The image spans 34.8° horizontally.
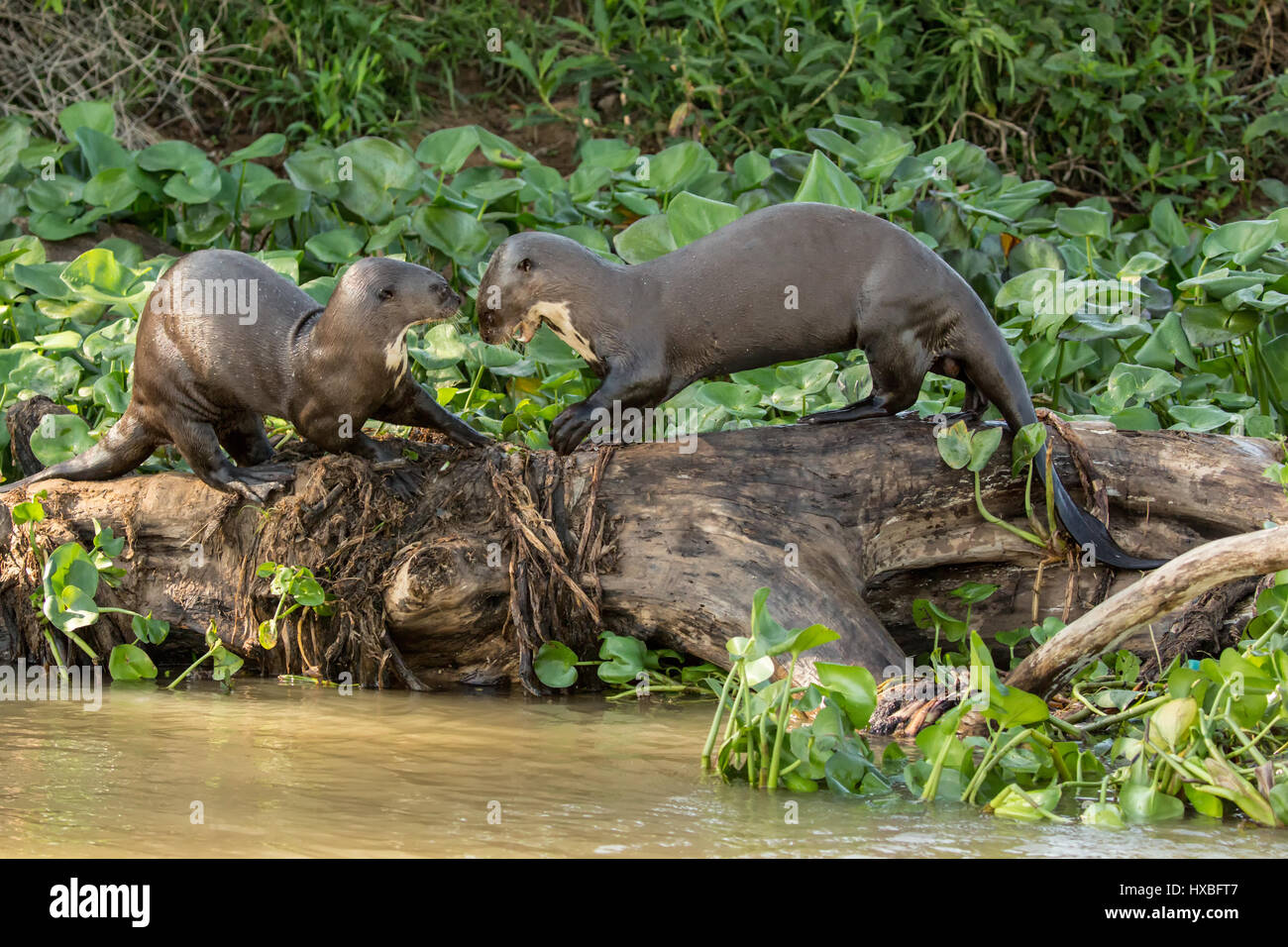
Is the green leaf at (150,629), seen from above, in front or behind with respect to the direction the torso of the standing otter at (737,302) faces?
in front

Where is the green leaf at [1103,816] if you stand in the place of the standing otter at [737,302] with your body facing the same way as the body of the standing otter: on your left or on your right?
on your left

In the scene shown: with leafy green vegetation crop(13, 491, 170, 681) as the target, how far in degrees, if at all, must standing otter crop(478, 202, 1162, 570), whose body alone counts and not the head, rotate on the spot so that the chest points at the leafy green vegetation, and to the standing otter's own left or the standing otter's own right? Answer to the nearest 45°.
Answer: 0° — it already faces it

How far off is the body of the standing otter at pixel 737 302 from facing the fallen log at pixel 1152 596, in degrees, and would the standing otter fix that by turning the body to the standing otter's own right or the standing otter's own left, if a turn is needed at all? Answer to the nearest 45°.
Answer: approximately 135° to the standing otter's own left

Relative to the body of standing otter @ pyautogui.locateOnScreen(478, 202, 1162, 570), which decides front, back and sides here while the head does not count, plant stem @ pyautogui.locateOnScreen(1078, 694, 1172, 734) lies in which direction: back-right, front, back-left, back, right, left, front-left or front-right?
back-left

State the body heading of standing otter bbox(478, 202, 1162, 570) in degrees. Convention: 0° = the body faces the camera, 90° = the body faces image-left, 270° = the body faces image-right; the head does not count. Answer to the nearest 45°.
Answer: approximately 90°

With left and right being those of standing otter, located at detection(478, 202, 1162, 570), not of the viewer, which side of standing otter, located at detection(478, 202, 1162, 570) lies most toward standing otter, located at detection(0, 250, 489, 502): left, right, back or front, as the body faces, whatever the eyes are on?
front

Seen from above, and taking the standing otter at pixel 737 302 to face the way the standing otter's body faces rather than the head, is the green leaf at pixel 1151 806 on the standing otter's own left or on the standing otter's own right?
on the standing otter's own left
